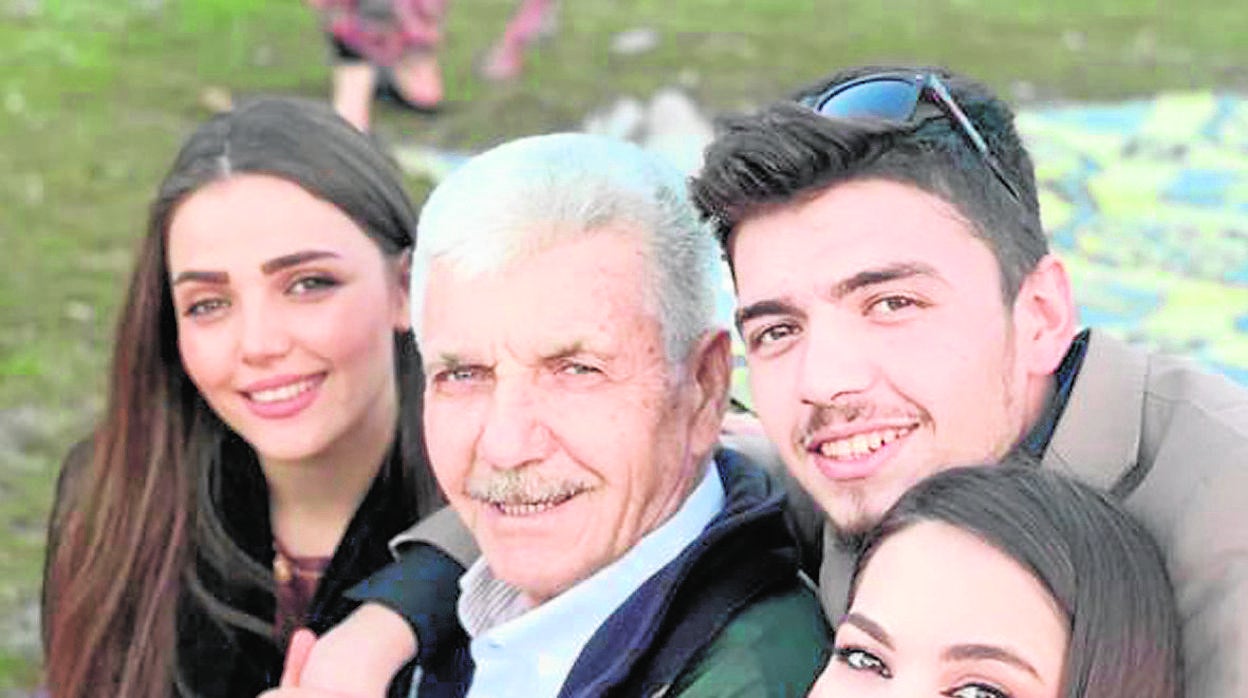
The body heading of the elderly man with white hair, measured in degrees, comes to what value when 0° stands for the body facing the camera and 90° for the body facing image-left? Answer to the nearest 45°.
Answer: approximately 45°

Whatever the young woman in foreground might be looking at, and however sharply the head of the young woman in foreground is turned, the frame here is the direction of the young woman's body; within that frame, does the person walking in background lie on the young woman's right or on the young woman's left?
on the young woman's right

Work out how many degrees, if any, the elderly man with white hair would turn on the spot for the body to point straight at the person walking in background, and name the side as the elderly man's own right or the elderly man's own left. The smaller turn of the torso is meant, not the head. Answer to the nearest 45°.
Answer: approximately 135° to the elderly man's own right

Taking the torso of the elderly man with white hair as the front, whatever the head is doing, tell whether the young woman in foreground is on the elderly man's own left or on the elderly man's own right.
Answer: on the elderly man's own left

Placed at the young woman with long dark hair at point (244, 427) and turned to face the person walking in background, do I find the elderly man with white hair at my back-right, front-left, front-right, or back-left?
back-right
